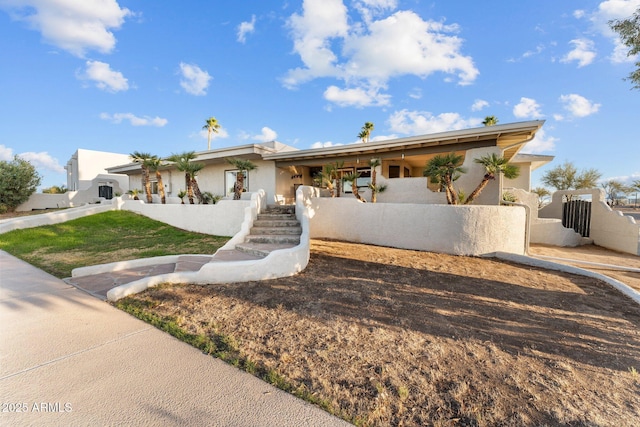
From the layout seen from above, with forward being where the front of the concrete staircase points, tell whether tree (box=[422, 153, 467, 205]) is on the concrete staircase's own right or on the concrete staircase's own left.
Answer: on the concrete staircase's own left

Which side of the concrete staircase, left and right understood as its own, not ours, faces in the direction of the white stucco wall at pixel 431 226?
left

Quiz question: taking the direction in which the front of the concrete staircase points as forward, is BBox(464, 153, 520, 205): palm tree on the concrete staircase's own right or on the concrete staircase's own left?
on the concrete staircase's own left

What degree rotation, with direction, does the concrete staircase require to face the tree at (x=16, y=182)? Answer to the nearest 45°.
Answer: approximately 135° to its right

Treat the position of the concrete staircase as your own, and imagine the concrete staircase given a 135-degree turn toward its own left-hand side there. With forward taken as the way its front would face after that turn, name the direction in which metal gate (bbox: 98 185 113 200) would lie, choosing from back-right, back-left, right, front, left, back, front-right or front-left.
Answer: left

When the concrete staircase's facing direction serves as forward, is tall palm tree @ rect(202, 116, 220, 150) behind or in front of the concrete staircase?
behind

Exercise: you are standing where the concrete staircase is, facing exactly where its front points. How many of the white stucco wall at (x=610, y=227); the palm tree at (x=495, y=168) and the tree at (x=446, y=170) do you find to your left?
3

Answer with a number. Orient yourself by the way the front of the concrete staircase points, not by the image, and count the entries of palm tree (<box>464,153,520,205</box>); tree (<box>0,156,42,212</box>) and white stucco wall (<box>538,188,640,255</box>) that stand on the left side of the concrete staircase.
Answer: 2

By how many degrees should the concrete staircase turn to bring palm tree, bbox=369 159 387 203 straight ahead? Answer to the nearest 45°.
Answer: approximately 135° to its left

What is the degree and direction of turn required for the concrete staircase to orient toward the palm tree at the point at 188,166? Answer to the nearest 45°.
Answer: approximately 135° to its right

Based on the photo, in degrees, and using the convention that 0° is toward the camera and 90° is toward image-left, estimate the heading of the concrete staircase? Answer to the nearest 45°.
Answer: approximately 0°

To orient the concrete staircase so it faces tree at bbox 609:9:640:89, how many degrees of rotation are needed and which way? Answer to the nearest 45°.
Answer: approximately 90° to its left

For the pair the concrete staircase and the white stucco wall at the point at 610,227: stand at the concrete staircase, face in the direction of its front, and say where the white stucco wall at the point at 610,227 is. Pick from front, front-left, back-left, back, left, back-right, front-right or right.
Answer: left
